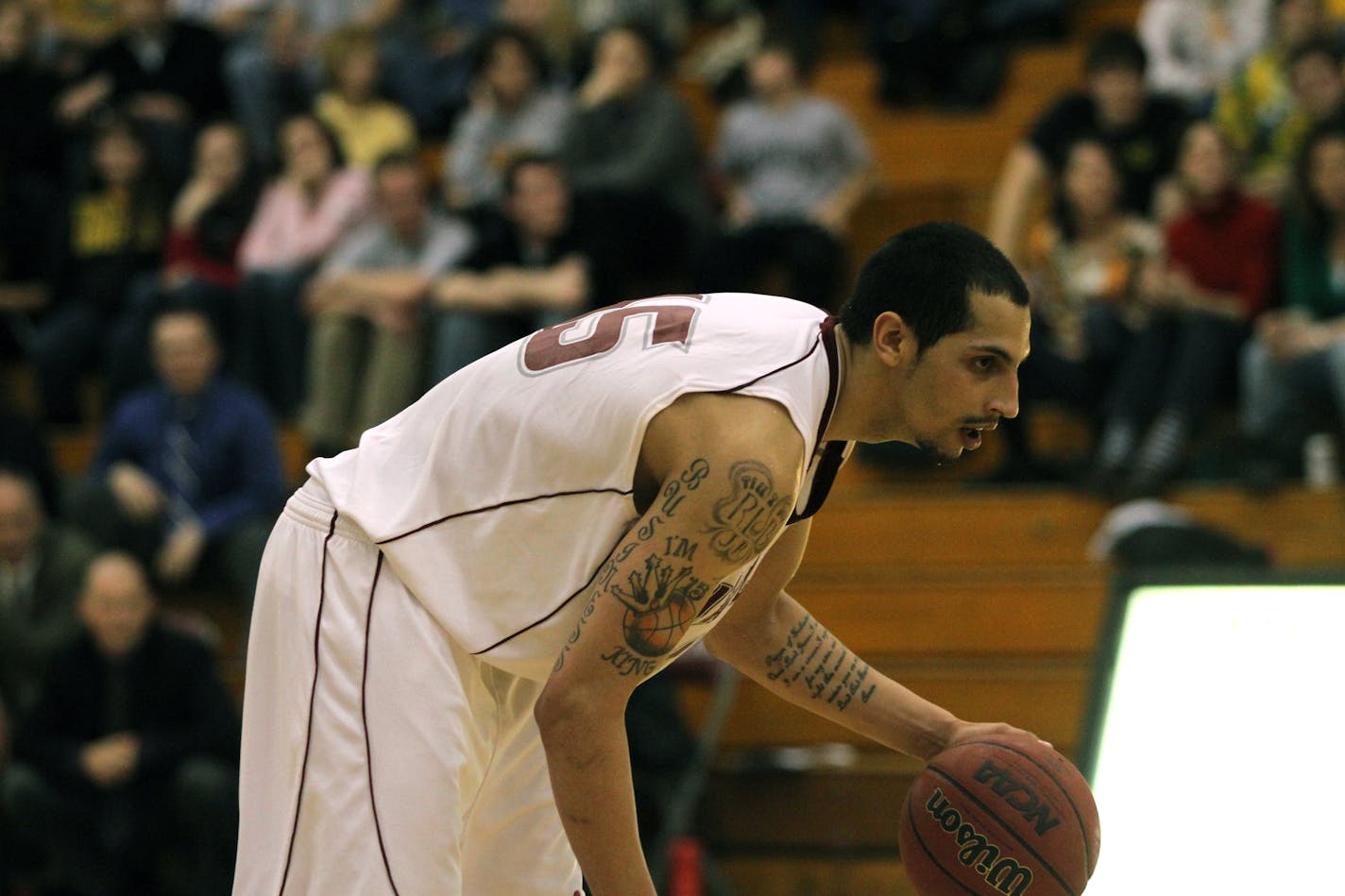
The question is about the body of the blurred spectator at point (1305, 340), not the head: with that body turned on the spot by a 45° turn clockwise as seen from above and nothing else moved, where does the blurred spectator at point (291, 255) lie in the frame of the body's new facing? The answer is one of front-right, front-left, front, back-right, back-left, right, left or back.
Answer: front

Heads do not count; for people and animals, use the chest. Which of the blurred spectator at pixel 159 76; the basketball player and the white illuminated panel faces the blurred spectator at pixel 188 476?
the blurred spectator at pixel 159 76

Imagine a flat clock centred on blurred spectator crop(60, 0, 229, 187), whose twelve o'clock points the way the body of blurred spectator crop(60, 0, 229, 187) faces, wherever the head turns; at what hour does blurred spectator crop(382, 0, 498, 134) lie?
blurred spectator crop(382, 0, 498, 134) is roughly at 10 o'clock from blurred spectator crop(60, 0, 229, 187).

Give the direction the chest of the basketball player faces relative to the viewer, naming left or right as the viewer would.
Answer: facing to the right of the viewer

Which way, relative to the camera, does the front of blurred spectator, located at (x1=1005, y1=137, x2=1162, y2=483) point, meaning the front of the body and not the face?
toward the camera

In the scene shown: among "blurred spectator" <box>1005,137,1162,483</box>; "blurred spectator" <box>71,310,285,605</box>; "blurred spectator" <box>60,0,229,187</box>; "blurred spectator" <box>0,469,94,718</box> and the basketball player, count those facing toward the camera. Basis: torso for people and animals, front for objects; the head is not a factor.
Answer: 4

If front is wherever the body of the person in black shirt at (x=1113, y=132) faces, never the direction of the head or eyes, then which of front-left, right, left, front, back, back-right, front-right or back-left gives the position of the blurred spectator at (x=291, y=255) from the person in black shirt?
right

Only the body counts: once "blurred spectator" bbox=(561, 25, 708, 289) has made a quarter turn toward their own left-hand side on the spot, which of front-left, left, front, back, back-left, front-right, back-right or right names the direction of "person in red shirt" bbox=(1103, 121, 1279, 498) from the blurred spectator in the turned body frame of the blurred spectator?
front

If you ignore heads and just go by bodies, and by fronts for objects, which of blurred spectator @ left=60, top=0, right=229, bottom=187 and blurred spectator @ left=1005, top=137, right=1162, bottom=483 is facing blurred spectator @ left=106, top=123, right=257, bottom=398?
blurred spectator @ left=60, top=0, right=229, bottom=187

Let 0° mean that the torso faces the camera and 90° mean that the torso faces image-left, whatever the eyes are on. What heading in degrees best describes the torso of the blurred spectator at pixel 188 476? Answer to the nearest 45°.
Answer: approximately 0°

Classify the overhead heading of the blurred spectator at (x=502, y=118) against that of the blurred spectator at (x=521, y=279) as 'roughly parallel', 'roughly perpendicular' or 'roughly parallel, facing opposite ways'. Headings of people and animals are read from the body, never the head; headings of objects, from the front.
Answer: roughly parallel

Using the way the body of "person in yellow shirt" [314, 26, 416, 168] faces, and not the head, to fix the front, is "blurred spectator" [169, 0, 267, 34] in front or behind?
behind

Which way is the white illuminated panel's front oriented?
toward the camera

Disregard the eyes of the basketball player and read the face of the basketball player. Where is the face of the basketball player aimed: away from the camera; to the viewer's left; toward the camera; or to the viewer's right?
to the viewer's right

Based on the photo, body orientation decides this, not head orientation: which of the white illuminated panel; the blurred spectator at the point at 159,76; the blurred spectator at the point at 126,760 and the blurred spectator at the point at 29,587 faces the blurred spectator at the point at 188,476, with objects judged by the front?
the blurred spectator at the point at 159,76

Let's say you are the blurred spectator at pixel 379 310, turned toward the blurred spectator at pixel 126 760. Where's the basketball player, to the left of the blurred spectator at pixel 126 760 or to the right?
left

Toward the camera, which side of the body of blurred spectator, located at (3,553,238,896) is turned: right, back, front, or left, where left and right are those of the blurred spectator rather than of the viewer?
front
